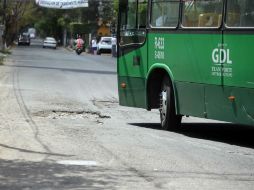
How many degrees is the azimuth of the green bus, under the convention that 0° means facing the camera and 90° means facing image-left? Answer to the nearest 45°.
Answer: approximately 135°

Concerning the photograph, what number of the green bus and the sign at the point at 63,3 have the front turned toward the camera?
1

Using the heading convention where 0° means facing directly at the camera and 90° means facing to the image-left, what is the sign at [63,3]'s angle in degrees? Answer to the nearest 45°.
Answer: approximately 0°

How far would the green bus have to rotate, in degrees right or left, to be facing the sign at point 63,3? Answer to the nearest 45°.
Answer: approximately 45° to its right

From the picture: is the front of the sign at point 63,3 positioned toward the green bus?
yes
